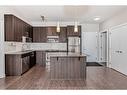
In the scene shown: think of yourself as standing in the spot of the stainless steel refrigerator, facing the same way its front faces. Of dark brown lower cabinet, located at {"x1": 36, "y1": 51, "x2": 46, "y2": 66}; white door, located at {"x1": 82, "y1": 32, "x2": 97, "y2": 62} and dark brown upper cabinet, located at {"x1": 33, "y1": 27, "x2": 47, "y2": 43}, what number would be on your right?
2

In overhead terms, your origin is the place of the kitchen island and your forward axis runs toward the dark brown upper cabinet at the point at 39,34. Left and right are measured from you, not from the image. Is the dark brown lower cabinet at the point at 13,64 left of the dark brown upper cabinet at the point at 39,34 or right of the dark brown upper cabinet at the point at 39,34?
left

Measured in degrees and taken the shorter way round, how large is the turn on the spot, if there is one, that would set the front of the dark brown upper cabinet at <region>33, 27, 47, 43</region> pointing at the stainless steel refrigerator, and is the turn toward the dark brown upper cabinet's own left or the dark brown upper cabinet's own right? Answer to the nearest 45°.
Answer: approximately 90° to the dark brown upper cabinet's own left

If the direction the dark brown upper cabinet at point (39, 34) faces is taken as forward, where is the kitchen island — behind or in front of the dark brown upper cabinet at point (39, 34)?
in front

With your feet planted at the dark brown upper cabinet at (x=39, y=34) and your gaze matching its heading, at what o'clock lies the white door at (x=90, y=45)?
The white door is roughly at 9 o'clock from the dark brown upper cabinet.

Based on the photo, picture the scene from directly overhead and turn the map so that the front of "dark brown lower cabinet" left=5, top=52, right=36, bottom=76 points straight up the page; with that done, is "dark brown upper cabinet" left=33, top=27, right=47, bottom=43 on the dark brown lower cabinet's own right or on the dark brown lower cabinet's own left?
on the dark brown lower cabinet's own left

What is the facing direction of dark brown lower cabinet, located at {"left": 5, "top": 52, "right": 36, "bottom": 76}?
to the viewer's right

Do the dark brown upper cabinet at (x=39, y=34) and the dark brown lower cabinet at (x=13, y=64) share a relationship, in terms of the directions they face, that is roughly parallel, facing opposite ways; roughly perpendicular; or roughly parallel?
roughly perpendicular

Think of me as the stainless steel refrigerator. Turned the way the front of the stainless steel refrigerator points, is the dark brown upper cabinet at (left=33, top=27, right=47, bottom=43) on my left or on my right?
on my right
